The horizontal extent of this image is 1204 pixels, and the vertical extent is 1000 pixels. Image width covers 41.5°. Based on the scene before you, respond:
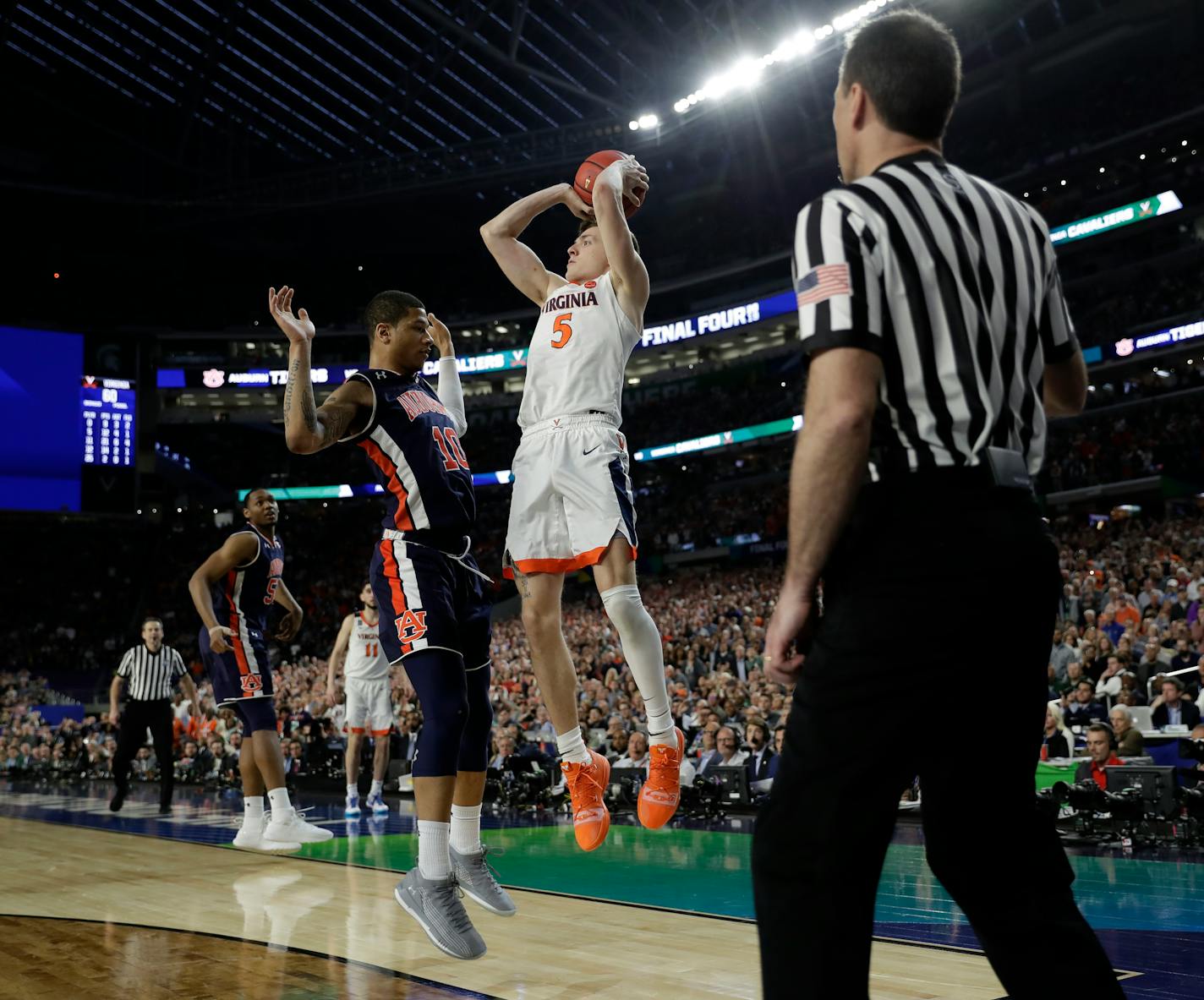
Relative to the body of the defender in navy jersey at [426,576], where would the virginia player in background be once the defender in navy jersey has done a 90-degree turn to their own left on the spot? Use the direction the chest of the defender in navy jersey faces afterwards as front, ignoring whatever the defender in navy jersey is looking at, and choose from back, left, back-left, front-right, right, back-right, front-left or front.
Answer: front-left

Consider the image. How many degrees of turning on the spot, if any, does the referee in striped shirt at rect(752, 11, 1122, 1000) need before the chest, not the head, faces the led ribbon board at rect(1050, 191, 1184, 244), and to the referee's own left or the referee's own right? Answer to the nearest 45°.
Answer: approximately 45° to the referee's own right

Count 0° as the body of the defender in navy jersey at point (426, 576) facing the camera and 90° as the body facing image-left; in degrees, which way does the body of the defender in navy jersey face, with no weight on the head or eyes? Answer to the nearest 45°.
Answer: approximately 315°

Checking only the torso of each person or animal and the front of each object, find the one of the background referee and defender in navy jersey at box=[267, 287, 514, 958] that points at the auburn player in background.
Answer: the background referee

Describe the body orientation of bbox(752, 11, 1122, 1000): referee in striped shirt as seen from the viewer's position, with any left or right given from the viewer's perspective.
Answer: facing away from the viewer and to the left of the viewer

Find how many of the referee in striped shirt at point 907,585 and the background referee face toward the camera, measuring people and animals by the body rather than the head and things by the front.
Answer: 1

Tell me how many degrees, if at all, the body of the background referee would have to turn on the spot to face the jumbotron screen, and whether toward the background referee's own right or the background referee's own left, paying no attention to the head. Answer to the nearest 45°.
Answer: approximately 180°
